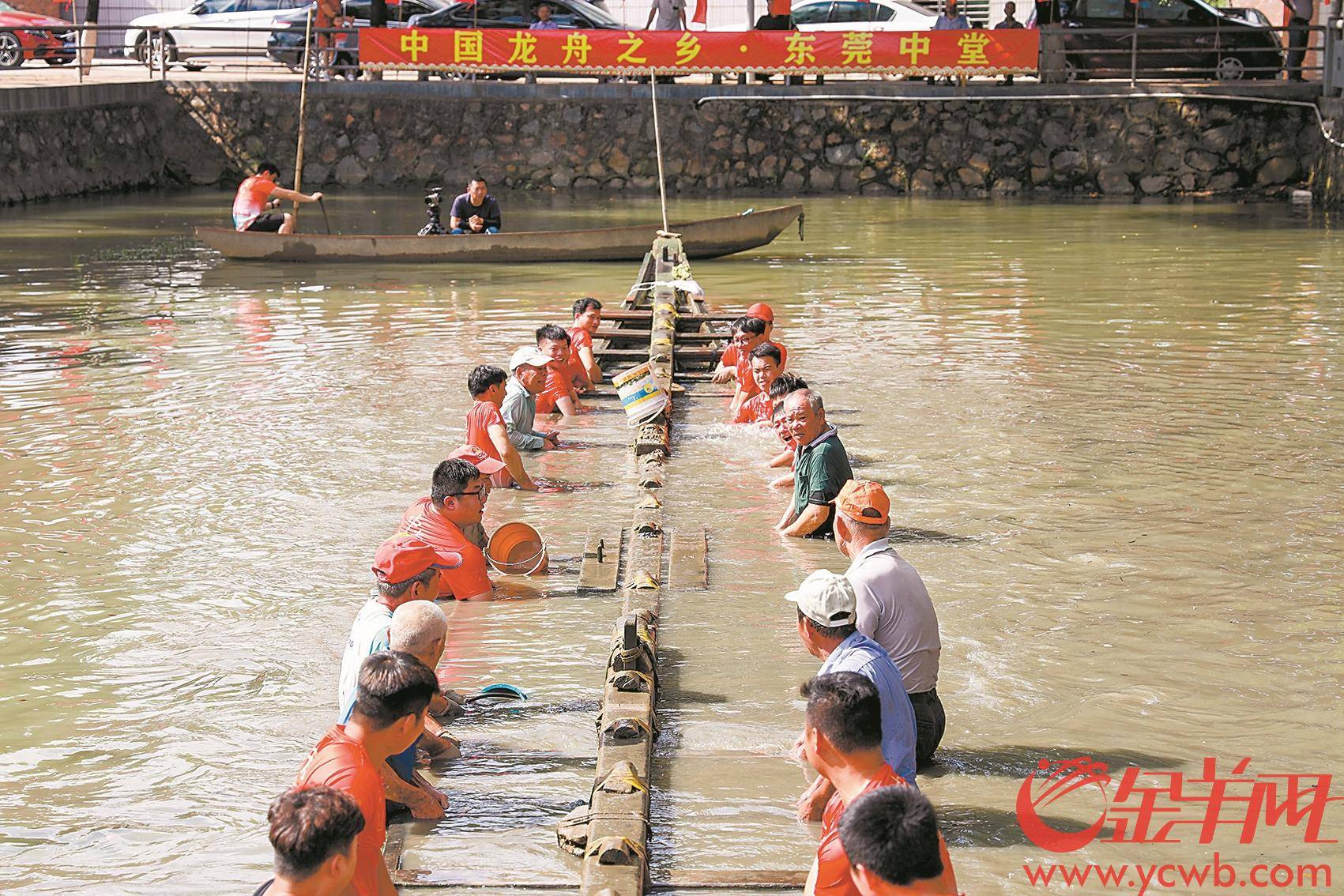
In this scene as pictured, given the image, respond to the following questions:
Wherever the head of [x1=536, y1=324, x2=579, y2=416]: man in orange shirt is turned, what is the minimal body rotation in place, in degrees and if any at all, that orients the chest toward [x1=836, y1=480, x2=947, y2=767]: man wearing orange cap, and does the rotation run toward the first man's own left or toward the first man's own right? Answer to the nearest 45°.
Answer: approximately 45° to the first man's own right

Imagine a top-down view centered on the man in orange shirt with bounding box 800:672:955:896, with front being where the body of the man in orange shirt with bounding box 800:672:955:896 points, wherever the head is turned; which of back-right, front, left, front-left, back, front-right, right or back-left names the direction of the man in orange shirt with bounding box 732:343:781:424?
front-right

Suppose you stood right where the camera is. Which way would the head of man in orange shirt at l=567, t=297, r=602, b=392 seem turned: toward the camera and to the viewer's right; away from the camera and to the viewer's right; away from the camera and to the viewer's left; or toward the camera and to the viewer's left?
toward the camera and to the viewer's right

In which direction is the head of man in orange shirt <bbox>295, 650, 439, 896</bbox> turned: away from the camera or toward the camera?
away from the camera

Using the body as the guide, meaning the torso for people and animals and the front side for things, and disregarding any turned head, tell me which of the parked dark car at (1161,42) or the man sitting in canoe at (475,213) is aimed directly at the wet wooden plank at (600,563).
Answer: the man sitting in canoe

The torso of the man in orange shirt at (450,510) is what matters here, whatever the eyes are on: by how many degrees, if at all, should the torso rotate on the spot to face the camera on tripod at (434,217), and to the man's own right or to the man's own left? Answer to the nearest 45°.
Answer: approximately 90° to the man's own left

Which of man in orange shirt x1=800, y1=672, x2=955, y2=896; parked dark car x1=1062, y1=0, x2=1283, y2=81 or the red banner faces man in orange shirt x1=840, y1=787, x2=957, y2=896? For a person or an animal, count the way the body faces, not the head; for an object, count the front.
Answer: the red banner

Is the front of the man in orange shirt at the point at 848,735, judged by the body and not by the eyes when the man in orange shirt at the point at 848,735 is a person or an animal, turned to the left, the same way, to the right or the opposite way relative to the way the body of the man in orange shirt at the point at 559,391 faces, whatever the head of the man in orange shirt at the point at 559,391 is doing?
the opposite way

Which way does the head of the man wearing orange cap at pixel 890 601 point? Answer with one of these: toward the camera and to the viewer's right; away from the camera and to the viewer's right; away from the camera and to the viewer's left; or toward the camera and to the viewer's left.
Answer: away from the camera and to the viewer's left

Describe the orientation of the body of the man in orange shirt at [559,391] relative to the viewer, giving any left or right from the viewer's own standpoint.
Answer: facing the viewer and to the right of the viewer

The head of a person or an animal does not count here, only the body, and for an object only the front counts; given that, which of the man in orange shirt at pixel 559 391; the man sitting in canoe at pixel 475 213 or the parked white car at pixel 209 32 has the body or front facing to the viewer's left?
the parked white car

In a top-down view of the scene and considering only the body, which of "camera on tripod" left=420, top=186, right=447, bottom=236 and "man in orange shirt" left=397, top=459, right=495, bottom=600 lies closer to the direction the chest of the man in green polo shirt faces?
the man in orange shirt

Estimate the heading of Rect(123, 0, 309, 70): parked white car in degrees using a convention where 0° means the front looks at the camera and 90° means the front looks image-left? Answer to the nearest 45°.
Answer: approximately 90°

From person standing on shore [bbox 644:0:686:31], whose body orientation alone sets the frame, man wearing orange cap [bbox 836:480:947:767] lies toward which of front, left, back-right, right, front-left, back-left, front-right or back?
front

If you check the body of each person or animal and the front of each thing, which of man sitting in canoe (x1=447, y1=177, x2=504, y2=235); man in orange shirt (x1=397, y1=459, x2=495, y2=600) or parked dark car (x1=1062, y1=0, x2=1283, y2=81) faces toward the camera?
the man sitting in canoe
